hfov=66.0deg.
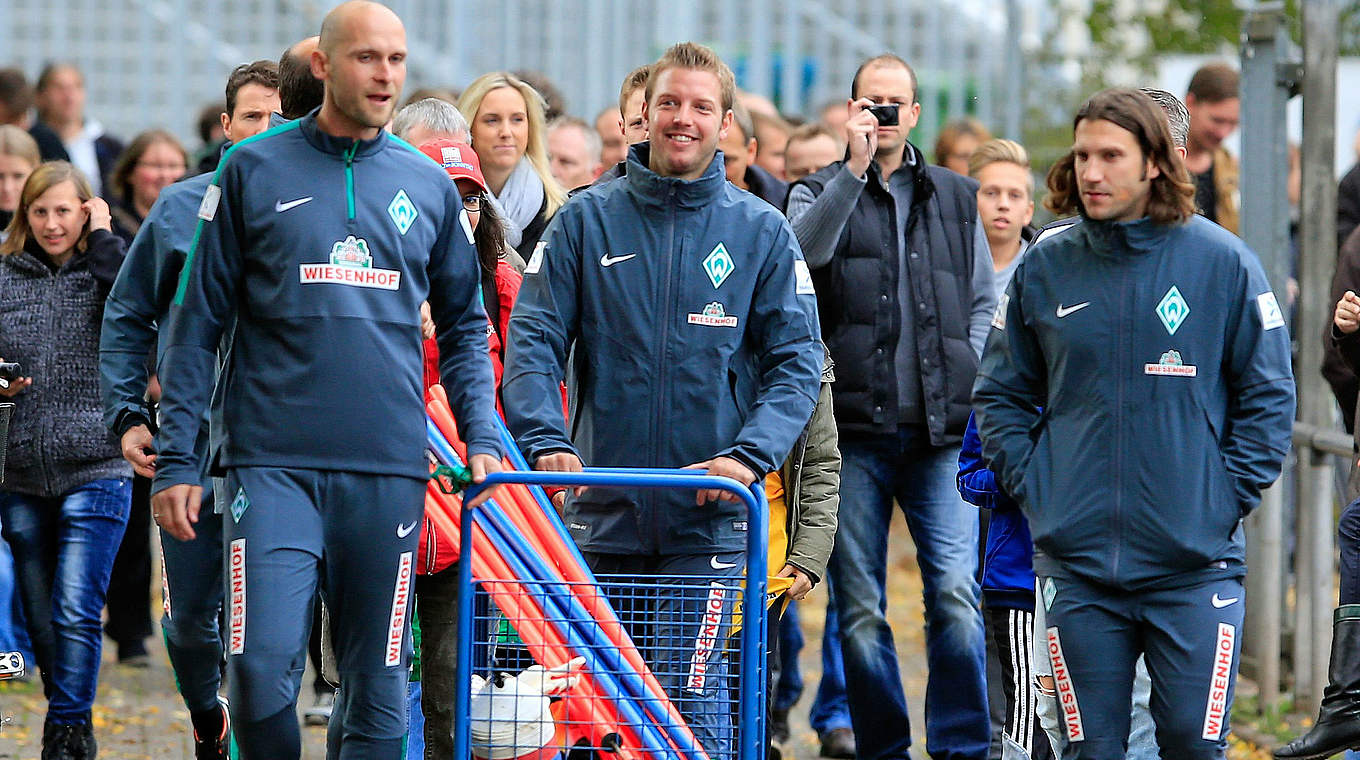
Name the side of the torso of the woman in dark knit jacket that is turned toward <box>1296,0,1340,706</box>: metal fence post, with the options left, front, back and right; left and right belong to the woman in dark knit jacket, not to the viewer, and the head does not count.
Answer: left

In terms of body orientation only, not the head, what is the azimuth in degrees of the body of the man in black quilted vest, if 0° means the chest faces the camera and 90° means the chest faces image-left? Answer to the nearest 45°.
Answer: approximately 0°

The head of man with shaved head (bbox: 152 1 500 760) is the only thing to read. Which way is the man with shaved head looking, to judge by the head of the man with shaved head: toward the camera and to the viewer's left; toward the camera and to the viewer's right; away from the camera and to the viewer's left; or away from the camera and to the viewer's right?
toward the camera and to the viewer's right

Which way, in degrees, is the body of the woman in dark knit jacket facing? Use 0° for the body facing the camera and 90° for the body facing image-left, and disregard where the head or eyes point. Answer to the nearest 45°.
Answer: approximately 0°

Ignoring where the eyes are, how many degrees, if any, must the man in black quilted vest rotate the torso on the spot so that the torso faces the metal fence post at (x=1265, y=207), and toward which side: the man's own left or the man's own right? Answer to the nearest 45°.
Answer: approximately 135° to the man's own left

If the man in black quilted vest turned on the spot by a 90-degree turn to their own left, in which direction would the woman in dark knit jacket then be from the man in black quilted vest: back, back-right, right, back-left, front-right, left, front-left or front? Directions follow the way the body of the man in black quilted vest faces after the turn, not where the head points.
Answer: back

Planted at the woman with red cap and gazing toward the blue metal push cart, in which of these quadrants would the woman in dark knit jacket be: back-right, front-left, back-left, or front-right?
back-right

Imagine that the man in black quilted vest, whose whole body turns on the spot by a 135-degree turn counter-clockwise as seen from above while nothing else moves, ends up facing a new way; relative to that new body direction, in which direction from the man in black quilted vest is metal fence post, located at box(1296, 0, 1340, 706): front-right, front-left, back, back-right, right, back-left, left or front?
front
